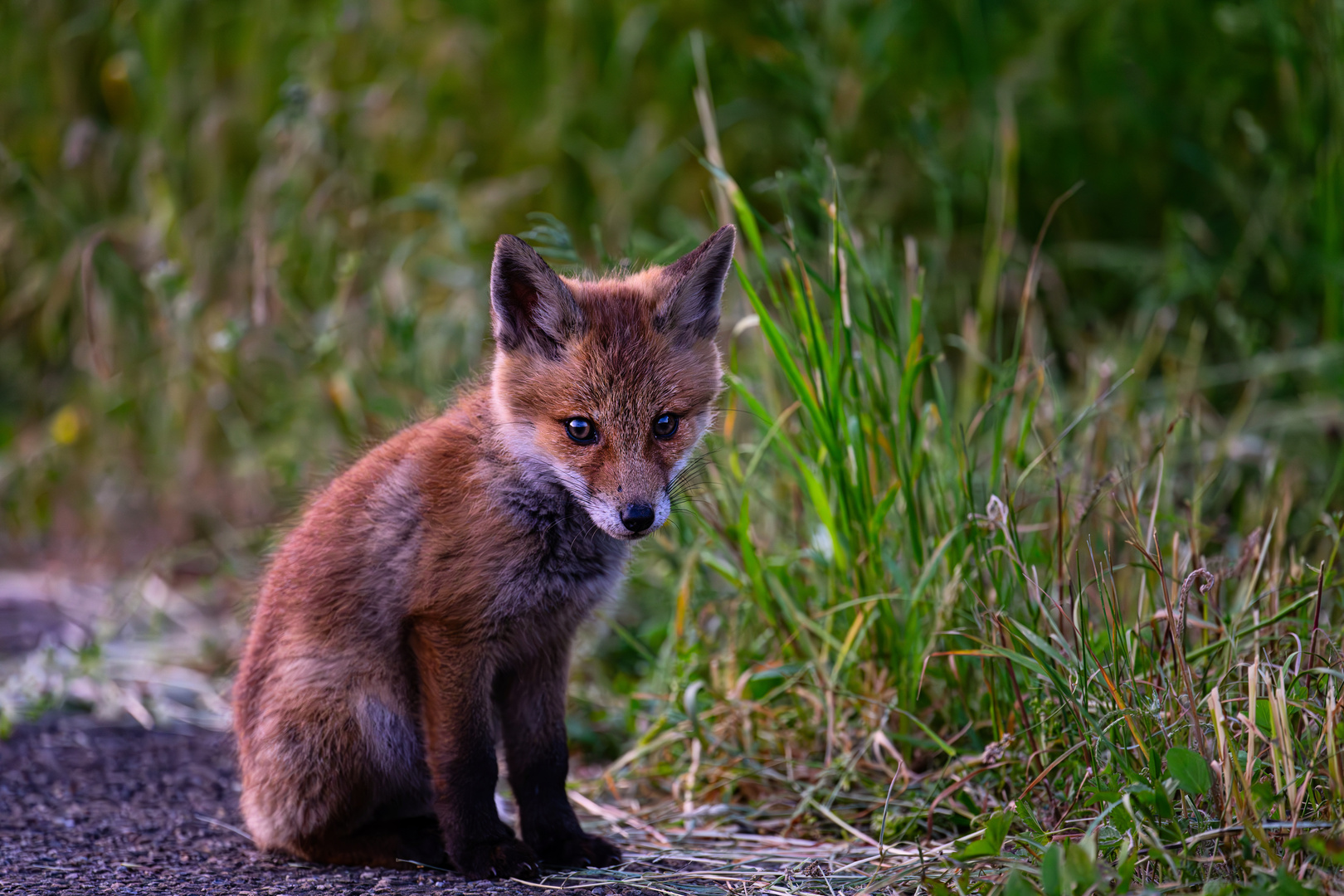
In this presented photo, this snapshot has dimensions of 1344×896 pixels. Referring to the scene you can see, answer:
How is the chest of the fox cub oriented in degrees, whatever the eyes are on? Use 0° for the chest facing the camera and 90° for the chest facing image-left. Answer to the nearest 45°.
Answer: approximately 315°
